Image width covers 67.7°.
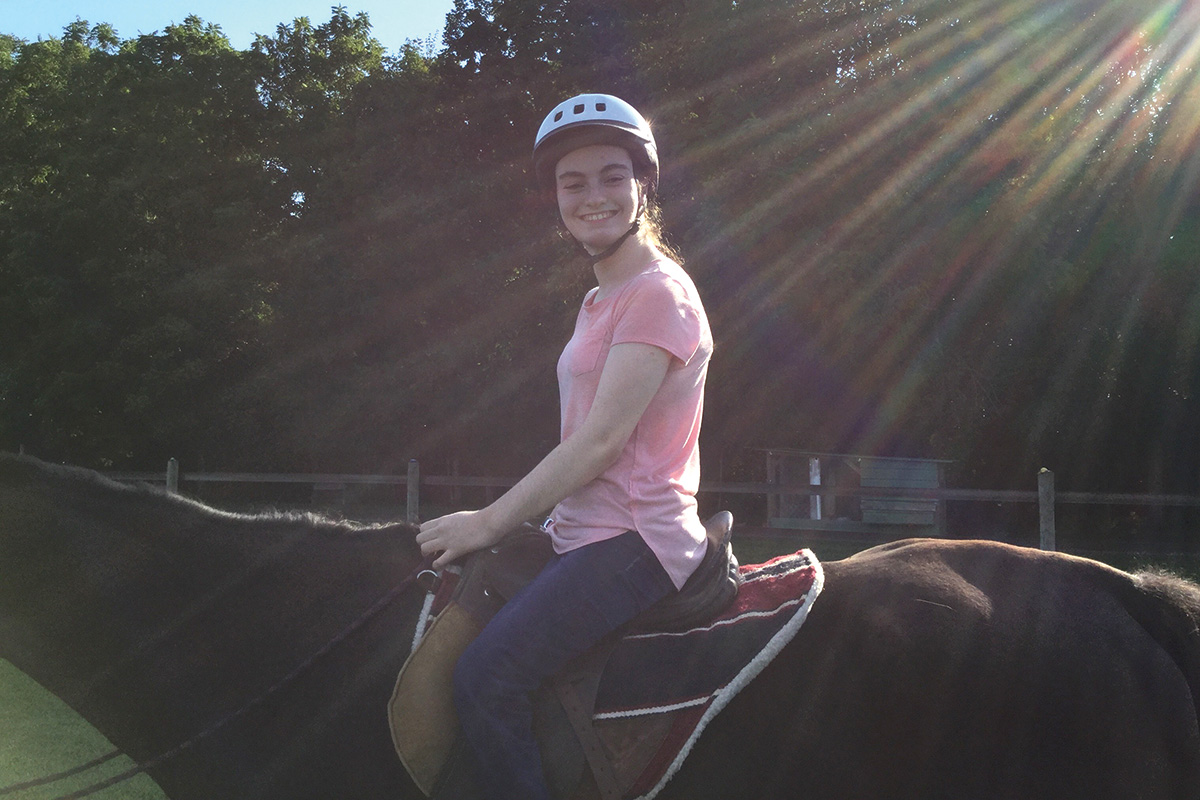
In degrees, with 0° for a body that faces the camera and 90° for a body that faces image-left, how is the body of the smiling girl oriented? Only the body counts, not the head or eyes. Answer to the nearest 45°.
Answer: approximately 90°

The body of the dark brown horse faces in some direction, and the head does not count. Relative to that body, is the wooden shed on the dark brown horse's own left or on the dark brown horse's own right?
on the dark brown horse's own right

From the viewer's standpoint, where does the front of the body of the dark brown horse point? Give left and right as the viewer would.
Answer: facing to the left of the viewer

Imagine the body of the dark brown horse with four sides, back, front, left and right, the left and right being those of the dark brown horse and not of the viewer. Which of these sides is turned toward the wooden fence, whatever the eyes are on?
right

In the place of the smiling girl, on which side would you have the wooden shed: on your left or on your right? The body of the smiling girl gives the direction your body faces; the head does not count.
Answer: on your right
